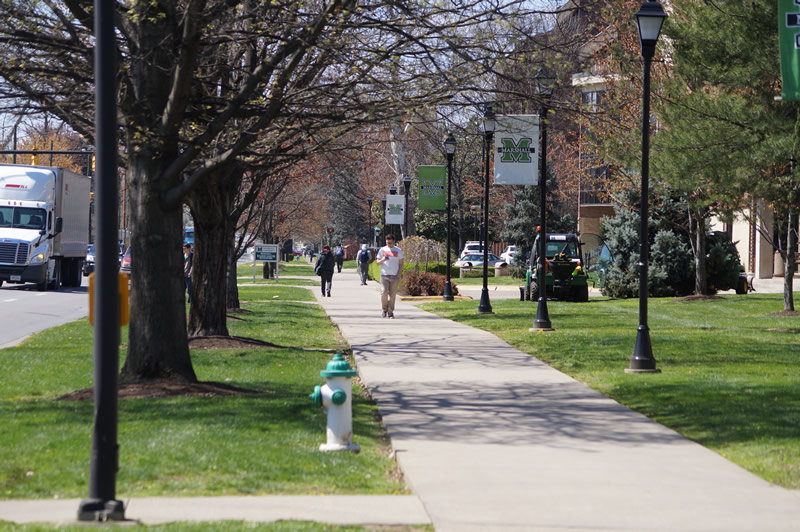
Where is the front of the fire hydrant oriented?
to the viewer's left

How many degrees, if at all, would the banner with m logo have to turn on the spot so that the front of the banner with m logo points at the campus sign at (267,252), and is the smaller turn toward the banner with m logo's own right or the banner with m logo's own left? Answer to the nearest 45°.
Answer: approximately 135° to the banner with m logo's own right

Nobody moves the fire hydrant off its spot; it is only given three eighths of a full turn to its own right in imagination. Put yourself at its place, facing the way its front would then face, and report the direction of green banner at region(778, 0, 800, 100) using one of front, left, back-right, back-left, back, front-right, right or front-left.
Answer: front

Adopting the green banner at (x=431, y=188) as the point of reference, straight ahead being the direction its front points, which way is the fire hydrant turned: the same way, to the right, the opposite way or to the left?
to the right

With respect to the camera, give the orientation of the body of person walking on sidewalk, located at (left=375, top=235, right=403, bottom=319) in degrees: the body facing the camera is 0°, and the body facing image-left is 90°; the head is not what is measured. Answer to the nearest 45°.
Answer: approximately 0°

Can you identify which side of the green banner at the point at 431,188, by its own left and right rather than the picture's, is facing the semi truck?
right
